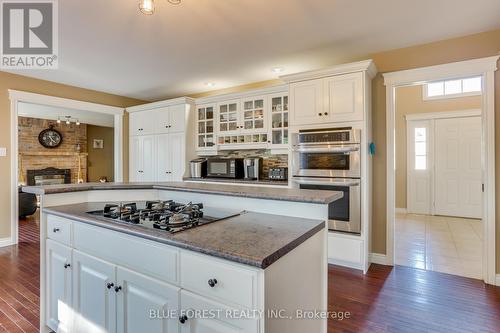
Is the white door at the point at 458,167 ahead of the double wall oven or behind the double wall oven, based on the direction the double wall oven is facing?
behind

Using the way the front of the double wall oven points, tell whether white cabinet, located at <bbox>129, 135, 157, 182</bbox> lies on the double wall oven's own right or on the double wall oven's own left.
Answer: on the double wall oven's own right

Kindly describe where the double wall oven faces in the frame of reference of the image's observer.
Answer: facing the viewer

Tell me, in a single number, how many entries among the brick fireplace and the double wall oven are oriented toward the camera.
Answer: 2

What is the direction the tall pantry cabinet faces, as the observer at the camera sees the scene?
facing the viewer and to the left of the viewer

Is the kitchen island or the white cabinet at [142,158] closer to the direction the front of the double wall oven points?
the kitchen island

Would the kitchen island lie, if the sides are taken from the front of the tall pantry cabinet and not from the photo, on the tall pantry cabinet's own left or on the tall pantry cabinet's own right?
on the tall pantry cabinet's own left

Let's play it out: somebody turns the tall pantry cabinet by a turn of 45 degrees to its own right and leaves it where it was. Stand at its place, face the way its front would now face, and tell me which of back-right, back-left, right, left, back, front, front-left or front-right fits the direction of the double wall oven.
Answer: back-left

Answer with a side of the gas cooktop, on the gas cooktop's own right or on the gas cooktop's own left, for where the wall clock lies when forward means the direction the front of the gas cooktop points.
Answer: on the gas cooktop's own right

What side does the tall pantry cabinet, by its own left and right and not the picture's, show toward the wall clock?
right

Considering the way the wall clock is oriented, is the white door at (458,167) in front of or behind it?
in front

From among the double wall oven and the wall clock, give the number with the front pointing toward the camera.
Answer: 2
